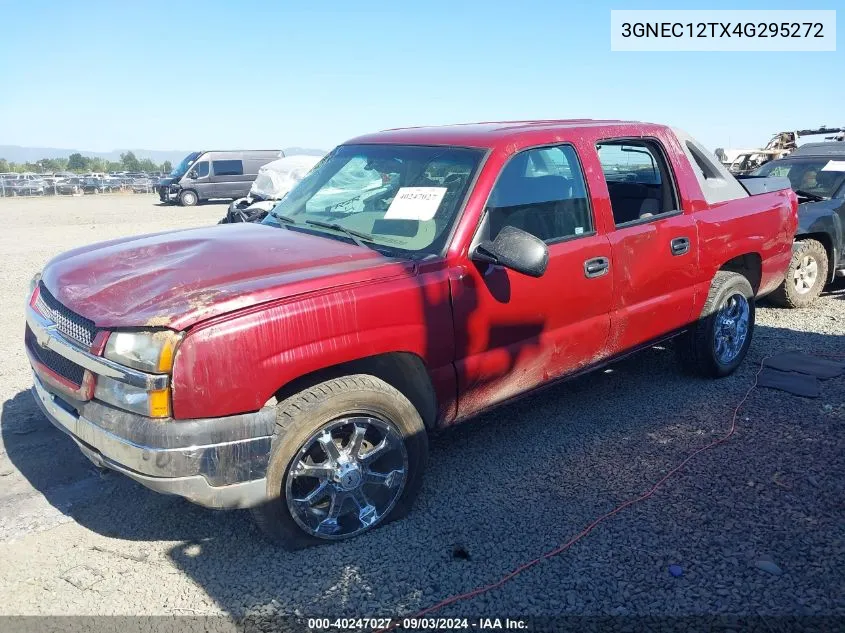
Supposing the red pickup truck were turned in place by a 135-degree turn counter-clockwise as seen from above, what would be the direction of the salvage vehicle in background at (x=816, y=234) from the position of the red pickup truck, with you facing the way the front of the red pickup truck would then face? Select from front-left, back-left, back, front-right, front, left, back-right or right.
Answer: front-left

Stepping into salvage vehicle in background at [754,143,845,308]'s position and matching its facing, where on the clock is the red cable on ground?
The red cable on ground is roughly at 11 o'clock from the salvage vehicle in background.

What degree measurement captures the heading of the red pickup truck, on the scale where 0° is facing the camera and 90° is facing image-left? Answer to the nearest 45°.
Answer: approximately 45°

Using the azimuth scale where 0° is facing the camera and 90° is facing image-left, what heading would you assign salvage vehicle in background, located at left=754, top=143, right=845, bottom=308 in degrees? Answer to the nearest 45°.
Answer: approximately 45°

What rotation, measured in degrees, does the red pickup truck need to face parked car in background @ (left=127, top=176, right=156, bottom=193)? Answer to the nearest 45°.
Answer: approximately 135° to its right
